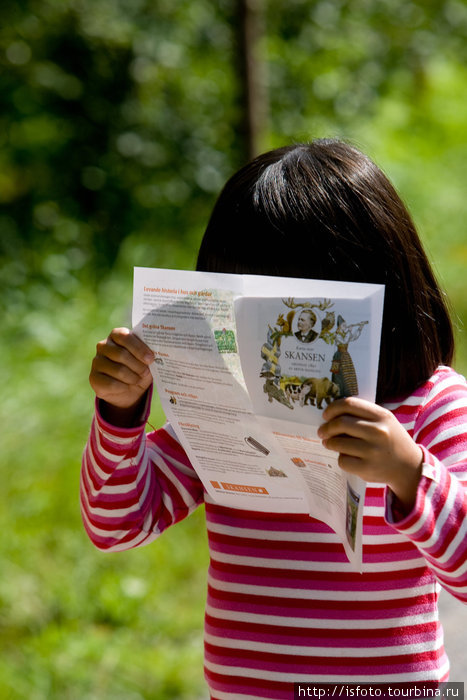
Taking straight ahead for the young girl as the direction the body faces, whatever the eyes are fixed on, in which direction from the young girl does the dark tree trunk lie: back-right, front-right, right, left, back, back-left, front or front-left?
back-right

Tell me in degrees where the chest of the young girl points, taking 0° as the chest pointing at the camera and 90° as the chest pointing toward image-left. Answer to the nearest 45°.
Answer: approximately 45°
